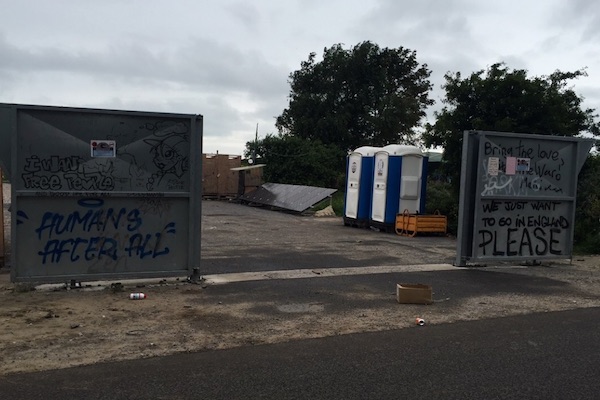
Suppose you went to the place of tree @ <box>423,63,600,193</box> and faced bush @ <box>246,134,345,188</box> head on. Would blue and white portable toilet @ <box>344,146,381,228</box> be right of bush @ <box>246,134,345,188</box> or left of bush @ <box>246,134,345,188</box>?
left

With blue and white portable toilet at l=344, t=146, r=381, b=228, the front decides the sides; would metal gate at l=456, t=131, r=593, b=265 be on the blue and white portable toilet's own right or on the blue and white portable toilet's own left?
on the blue and white portable toilet's own left

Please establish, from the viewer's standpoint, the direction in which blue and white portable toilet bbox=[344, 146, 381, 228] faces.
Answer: facing the viewer and to the left of the viewer

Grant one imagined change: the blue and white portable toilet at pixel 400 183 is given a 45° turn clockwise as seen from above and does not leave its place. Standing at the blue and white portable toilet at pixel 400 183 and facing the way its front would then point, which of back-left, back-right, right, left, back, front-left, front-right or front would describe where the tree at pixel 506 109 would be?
back

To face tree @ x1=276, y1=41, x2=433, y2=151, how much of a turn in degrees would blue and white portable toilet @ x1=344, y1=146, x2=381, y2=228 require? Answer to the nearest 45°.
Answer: approximately 135° to its right

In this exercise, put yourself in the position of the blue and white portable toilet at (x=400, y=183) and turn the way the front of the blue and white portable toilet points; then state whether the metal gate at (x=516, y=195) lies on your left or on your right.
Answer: on your left

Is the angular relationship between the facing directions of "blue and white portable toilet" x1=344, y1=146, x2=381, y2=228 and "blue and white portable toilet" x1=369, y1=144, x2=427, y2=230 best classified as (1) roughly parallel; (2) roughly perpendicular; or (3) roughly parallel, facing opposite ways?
roughly parallel

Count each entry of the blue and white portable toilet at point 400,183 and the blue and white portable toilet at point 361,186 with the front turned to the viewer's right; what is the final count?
0
